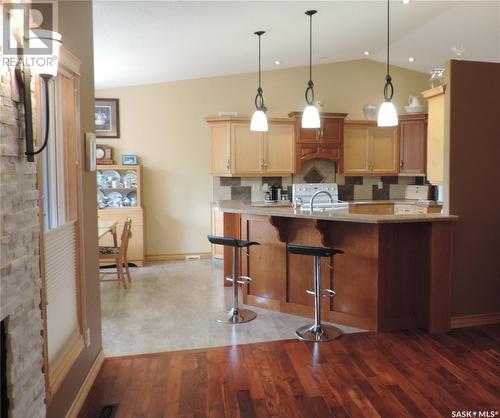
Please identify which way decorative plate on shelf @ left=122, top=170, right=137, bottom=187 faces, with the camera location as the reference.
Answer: facing the viewer

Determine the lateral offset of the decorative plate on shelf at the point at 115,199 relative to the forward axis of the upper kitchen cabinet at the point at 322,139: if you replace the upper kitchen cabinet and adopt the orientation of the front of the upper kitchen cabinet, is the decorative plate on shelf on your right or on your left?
on your right

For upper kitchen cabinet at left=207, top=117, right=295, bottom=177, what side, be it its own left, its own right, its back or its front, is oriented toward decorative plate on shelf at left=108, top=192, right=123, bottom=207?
right

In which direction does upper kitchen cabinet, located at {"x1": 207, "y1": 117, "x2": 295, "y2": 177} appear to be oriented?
toward the camera

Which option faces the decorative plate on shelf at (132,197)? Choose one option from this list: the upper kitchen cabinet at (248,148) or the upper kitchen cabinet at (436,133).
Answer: the upper kitchen cabinet at (436,133)

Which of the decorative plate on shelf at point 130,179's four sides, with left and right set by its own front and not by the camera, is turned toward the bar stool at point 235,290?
front

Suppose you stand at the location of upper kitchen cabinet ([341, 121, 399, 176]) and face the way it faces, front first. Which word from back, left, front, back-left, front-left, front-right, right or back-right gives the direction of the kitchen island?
front

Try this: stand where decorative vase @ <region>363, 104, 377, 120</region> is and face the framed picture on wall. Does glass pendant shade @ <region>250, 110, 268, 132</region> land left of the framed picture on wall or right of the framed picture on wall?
left

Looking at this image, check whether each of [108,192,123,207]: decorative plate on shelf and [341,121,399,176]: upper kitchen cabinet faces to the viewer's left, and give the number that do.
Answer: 0

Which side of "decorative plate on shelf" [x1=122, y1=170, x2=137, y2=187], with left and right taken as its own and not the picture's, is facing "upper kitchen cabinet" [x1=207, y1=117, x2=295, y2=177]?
left

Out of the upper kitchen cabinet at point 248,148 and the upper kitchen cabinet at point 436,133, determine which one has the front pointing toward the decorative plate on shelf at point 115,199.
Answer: the upper kitchen cabinet at point 436,133

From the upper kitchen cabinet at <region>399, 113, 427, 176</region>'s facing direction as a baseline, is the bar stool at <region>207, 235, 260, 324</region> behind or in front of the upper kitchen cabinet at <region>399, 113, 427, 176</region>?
in front
